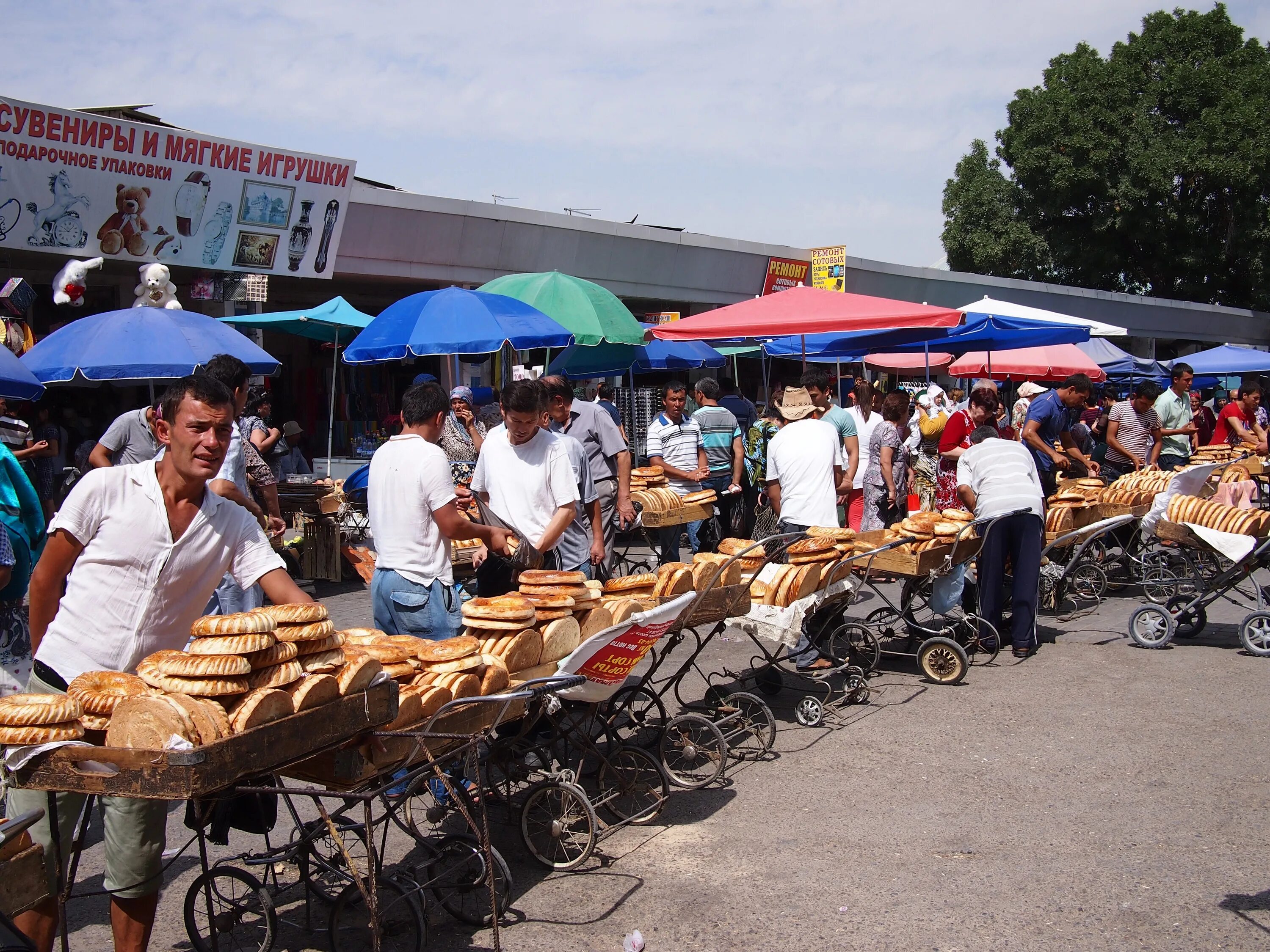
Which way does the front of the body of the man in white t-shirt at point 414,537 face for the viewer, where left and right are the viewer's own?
facing away from the viewer and to the right of the viewer

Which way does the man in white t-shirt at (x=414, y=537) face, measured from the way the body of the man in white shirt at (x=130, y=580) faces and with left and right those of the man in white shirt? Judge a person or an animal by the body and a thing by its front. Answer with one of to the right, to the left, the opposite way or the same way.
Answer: to the left

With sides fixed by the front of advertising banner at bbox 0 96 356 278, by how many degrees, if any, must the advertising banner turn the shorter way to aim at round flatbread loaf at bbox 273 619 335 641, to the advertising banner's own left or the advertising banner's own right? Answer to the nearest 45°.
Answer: approximately 45° to the advertising banner's own right

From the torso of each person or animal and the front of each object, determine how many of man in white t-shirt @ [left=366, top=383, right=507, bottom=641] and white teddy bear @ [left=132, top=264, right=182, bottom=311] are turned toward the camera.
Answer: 1

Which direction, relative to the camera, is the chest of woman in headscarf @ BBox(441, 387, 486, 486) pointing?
toward the camera

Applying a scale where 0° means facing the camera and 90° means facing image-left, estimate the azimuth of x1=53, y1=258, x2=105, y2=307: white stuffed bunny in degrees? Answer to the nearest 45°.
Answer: approximately 315°

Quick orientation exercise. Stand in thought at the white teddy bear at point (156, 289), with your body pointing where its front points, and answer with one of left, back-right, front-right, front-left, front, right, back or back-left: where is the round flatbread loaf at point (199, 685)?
front

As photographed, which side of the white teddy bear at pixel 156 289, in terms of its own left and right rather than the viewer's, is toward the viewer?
front

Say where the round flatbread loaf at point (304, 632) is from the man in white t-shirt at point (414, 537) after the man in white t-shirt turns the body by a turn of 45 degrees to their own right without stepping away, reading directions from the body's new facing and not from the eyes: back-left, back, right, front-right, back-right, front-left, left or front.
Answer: right

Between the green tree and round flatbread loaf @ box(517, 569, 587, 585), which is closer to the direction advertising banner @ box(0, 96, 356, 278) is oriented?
the round flatbread loaf

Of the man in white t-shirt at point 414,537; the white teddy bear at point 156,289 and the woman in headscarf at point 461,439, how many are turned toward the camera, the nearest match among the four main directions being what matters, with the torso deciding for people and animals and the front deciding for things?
2

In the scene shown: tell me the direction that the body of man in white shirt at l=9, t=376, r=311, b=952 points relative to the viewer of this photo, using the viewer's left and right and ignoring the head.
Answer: facing the viewer and to the right of the viewer

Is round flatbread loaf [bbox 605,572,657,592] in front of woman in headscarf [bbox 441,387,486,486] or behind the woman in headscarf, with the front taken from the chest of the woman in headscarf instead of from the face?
in front

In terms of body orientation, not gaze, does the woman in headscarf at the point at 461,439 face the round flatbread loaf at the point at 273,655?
yes
